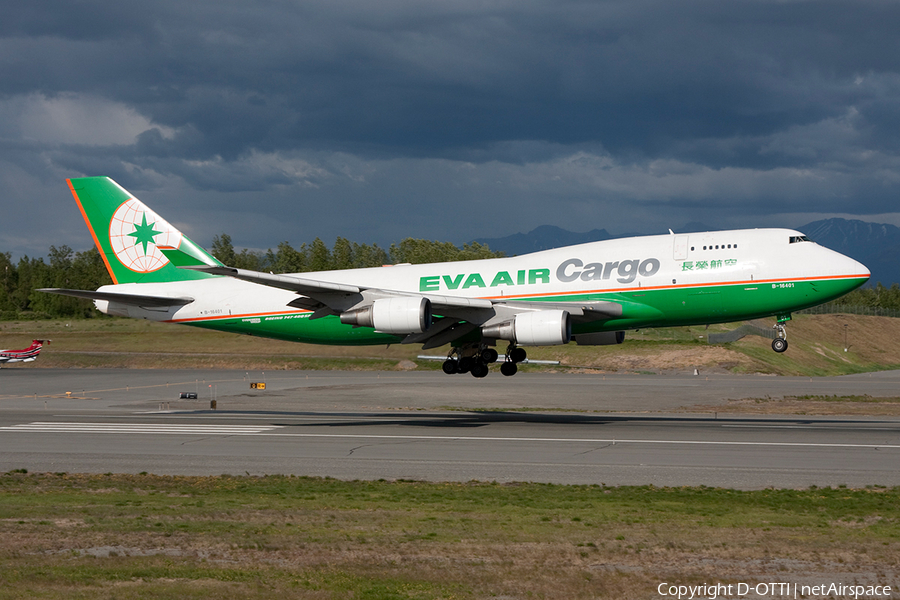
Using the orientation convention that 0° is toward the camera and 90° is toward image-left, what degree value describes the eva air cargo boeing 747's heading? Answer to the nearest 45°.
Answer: approximately 270°
